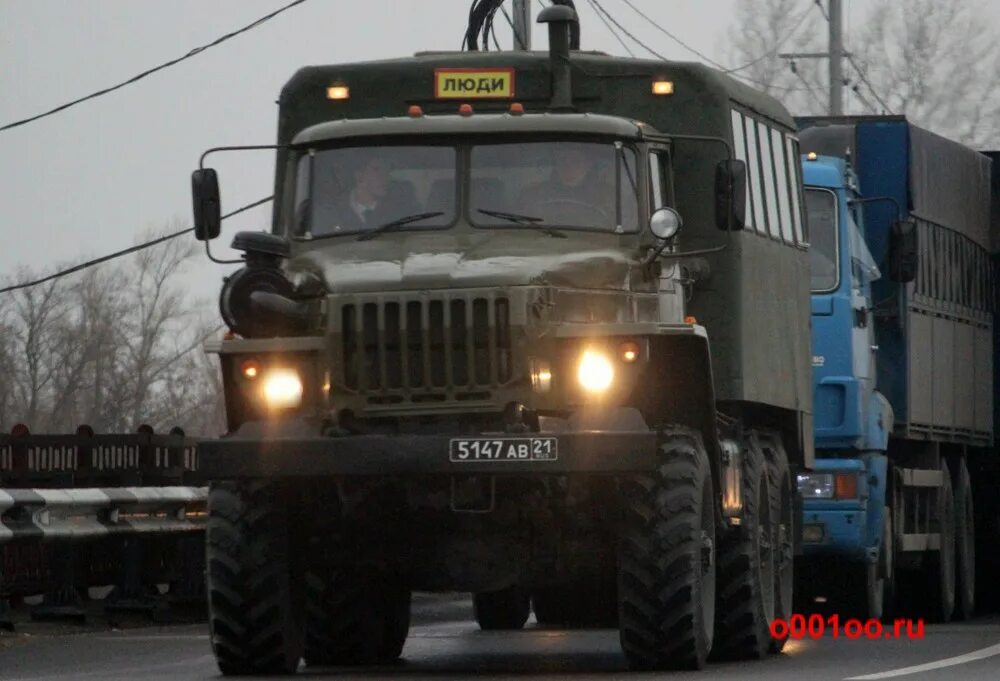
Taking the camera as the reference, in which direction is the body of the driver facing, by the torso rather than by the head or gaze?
toward the camera

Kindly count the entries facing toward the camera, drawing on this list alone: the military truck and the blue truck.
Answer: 2

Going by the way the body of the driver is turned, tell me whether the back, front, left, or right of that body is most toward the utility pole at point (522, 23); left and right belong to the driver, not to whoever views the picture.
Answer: back

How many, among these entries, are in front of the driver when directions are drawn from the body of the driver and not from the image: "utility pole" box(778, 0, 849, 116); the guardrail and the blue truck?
0

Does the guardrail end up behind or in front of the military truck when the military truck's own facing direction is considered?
behind

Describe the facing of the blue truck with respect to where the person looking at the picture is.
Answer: facing the viewer

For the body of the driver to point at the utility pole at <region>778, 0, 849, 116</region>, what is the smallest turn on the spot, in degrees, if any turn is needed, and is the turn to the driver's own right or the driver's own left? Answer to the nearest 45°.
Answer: approximately 180°

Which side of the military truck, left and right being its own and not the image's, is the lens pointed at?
front

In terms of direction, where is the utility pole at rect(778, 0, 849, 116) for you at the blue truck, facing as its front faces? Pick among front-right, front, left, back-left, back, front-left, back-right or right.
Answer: back

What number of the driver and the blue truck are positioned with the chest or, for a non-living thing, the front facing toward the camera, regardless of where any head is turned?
2

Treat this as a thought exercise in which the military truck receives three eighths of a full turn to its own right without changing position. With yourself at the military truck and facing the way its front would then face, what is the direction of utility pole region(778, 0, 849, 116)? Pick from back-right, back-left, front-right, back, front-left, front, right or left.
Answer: front-right

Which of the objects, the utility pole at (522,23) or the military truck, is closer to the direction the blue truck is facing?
the military truck

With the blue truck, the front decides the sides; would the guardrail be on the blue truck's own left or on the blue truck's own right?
on the blue truck's own right

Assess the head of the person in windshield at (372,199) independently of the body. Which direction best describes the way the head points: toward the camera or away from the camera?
toward the camera

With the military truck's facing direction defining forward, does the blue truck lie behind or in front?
behind

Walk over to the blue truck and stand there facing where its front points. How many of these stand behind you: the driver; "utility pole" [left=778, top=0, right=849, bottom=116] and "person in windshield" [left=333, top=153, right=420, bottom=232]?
1

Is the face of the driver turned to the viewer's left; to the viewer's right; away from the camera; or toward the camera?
toward the camera

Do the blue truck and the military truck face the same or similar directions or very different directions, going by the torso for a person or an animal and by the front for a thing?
same or similar directions
